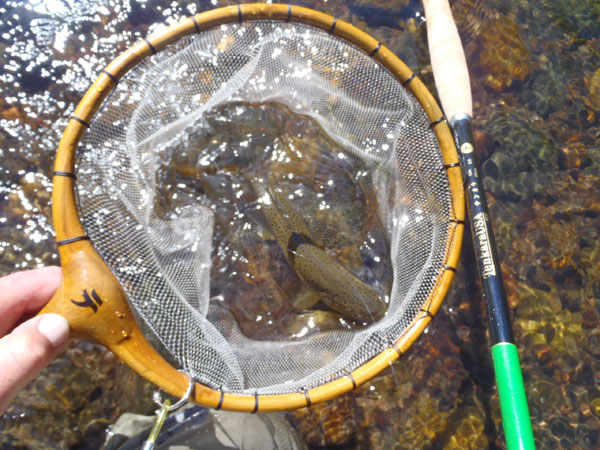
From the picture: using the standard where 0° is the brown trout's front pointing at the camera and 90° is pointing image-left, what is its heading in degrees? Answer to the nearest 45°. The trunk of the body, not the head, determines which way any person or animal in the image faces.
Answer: approximately 315°
